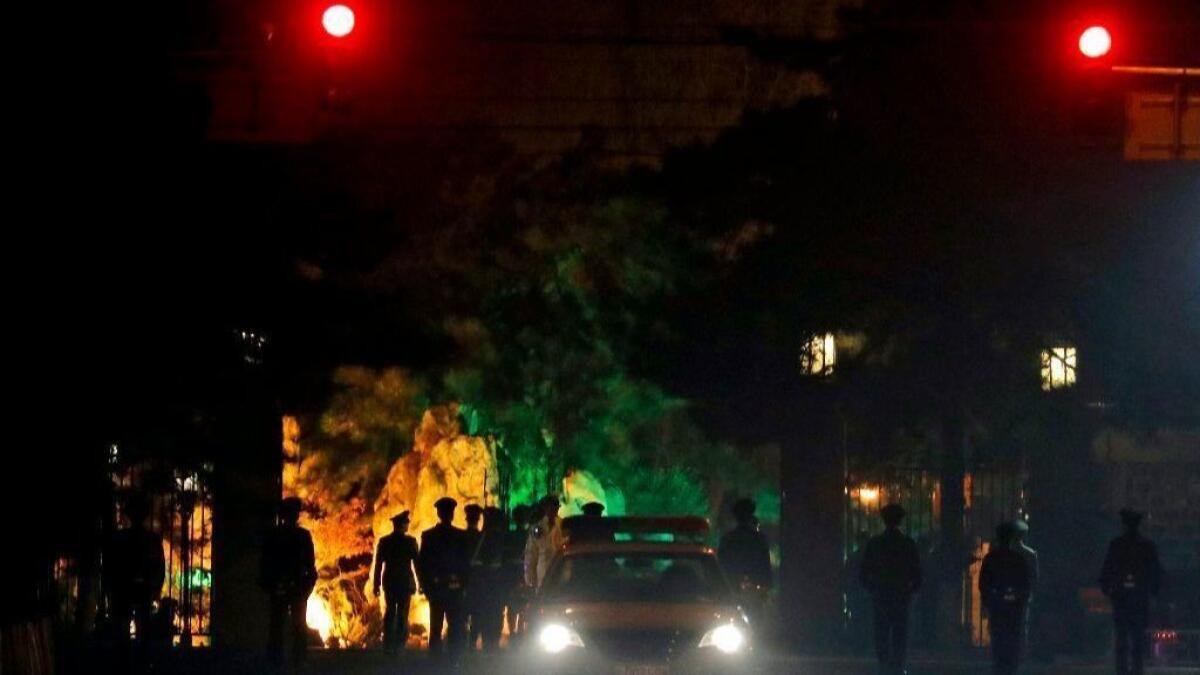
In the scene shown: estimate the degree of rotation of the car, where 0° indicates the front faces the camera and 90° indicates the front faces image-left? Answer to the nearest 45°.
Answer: approximately 0°

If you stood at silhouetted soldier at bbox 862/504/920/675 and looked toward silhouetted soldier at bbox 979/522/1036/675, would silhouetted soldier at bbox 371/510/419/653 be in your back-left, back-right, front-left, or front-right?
back-left

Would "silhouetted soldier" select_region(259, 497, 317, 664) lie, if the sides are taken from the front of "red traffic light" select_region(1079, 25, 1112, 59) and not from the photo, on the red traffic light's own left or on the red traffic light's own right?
on the red traffic light's own right

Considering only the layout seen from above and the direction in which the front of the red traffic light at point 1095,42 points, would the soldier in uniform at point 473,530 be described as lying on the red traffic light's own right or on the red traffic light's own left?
on the red traffic light's own right

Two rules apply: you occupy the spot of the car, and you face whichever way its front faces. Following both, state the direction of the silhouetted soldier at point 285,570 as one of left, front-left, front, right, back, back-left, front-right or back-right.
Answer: back-right

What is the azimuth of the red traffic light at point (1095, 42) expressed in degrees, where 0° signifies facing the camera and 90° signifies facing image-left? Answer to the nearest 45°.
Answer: approximately 0°

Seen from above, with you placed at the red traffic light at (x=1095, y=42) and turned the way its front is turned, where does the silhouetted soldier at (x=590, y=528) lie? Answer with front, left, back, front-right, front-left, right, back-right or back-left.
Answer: back-right

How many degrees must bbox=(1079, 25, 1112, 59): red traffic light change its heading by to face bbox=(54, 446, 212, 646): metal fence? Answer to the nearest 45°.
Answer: approximately 135° to its right

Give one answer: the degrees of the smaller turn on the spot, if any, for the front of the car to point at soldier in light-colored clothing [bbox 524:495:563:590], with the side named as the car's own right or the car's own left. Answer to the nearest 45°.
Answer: approximately 180°

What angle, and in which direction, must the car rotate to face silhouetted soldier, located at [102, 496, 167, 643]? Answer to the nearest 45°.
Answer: approximately 135° to its right

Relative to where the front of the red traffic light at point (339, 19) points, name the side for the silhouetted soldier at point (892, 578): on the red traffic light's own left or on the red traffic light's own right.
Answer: on the red traffic light's own left
